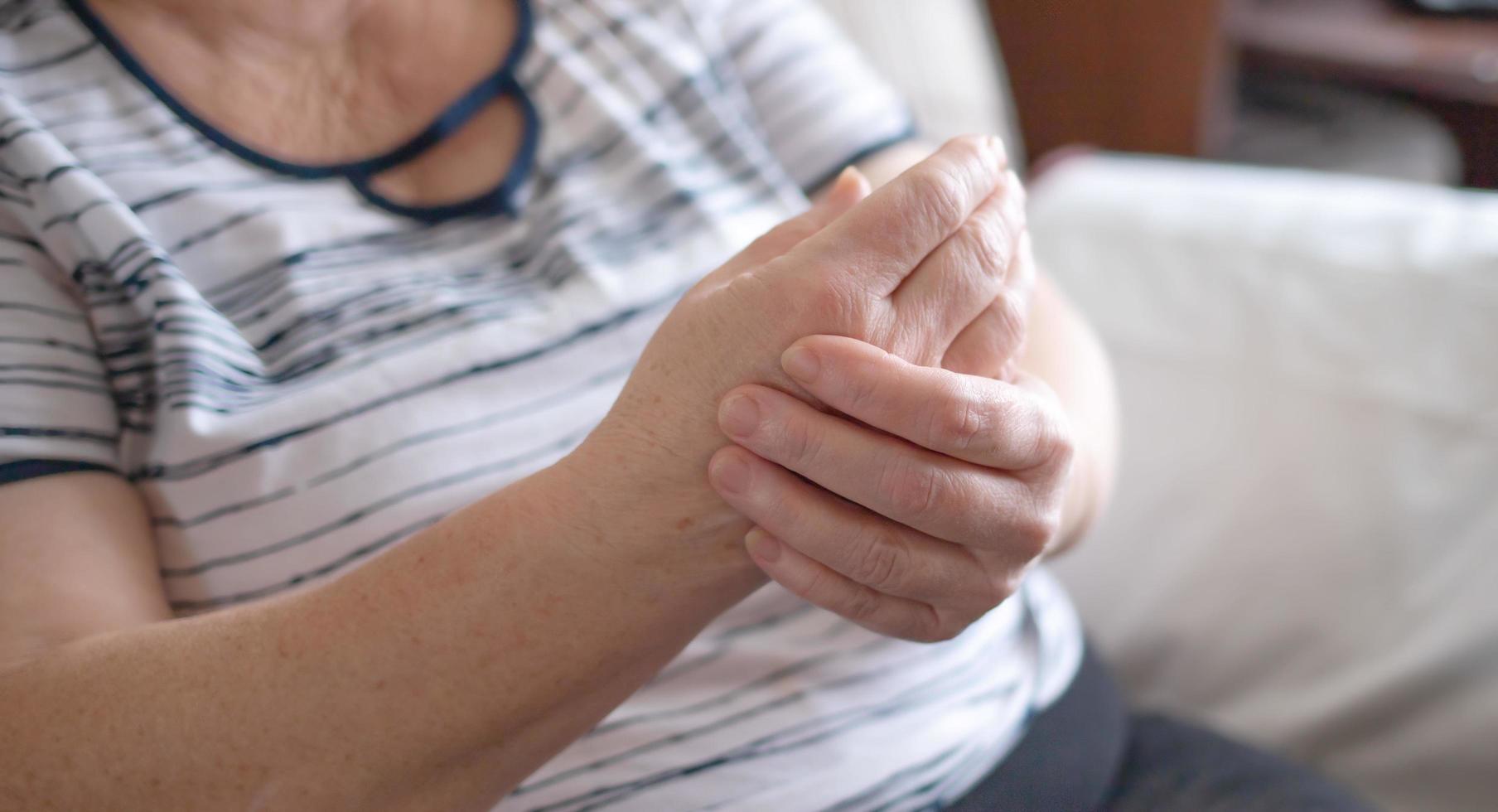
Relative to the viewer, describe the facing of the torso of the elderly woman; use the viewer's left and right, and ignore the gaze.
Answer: facing the viewer and to the right of the viewer

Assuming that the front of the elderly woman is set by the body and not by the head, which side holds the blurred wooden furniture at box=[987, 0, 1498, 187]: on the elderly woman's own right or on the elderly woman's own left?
on the elderly woman's own left
